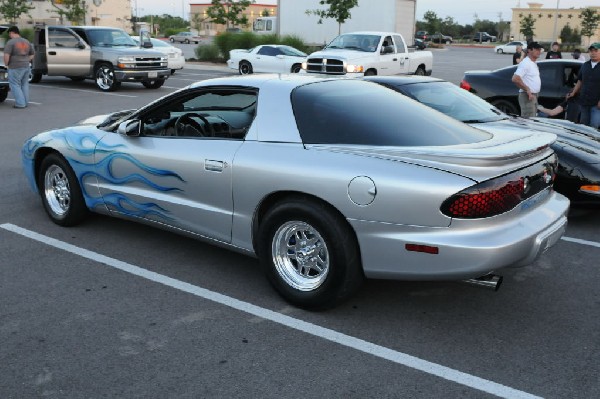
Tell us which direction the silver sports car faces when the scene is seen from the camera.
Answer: facing away from the viewer and to the left of the viewer

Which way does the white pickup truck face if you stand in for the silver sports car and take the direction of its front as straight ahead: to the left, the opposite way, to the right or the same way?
to the left

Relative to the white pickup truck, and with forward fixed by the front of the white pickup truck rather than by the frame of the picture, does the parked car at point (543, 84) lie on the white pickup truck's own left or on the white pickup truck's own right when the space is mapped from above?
on the white pickup truck's own left
